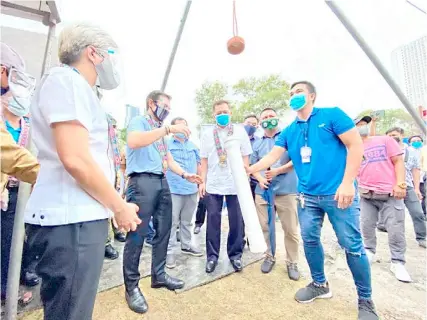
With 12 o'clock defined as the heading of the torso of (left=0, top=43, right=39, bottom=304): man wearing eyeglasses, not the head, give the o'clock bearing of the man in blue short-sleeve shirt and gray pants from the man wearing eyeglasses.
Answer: The man in blue short-sleeve shirt and gray pants is roughly at 10 o'clock from the man wearing eyeglasses.

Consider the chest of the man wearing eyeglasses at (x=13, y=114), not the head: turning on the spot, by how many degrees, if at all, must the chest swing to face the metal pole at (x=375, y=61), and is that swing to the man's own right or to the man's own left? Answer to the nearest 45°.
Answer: approximately 45° to the man's own left

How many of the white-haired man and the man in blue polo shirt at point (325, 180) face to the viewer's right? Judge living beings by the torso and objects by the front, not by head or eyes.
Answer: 1

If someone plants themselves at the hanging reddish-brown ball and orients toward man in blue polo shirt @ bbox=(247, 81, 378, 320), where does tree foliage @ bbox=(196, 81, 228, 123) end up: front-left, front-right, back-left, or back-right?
back-left

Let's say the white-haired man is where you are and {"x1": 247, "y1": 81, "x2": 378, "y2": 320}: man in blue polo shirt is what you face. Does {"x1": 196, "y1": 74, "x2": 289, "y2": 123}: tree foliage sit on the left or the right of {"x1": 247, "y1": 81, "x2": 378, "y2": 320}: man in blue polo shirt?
left

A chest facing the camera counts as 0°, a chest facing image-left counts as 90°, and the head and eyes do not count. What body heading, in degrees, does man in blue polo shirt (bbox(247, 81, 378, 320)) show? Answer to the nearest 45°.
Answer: approximately 45°

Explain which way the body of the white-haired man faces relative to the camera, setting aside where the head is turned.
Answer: to the viewer's right

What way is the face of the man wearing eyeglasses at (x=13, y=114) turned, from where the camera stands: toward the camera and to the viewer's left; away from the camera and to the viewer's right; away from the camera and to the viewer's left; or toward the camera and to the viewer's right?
toward the camera and to the viewer's right

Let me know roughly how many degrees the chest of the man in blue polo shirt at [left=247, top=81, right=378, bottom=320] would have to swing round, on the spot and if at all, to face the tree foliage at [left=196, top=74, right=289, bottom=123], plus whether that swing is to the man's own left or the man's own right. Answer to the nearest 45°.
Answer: approximately 135° to the man's own right

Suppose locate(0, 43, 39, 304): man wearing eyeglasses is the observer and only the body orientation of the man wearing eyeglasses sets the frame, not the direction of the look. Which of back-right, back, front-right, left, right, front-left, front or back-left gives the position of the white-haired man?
front-right

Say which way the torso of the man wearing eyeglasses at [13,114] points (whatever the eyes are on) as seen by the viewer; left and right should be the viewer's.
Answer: facing the viewer and to the right of the viewer

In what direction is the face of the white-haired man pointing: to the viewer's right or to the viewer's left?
to the viewer's right

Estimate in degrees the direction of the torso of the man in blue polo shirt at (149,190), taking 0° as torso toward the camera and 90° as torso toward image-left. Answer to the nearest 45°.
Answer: approximately 315°
